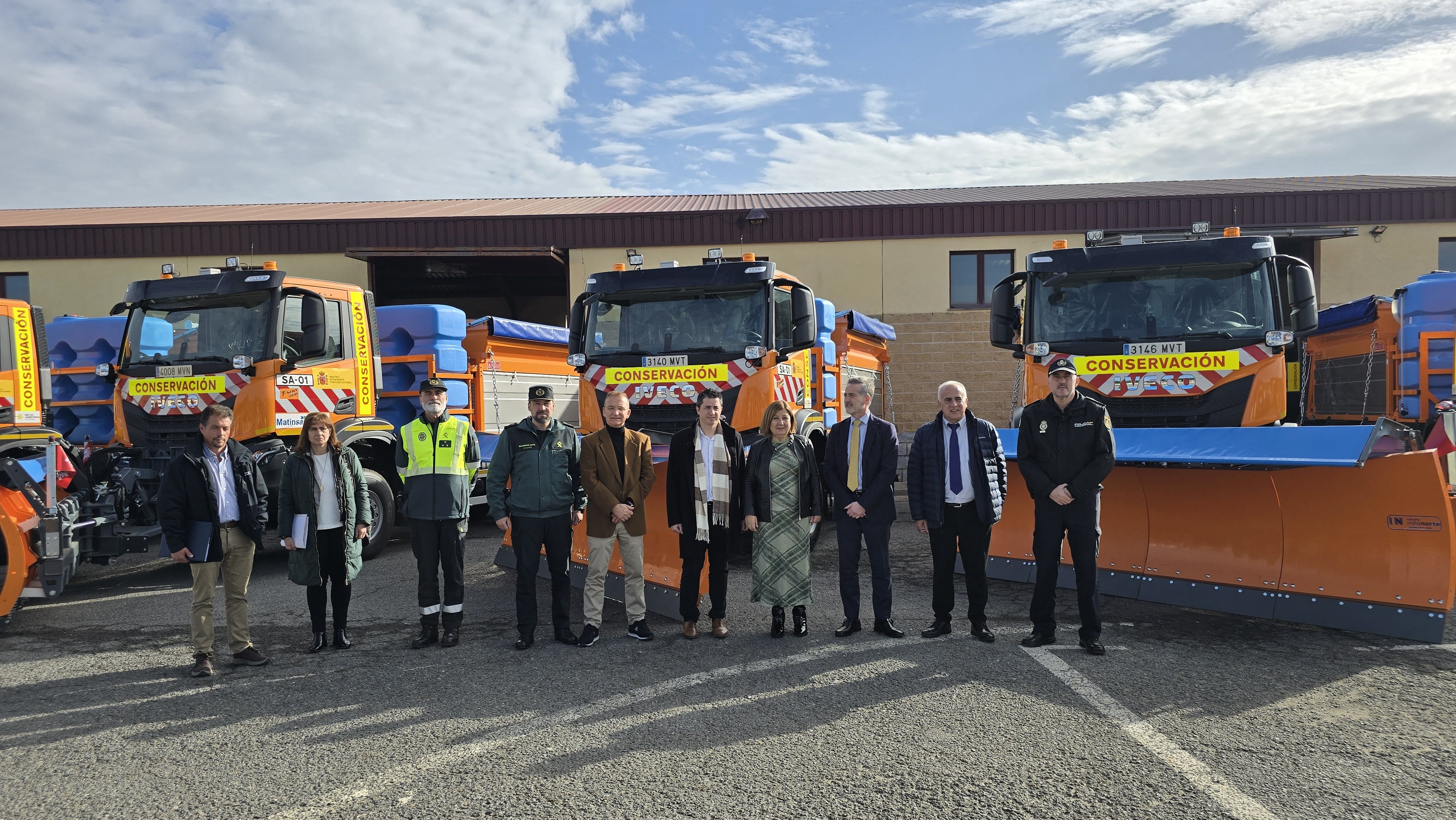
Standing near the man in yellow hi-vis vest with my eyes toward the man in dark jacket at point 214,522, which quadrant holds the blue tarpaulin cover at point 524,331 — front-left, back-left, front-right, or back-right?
back-right

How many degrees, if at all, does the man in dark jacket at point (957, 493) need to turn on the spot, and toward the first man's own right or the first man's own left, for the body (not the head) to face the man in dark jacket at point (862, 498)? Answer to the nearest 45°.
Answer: approximately 90° to the first man's own right

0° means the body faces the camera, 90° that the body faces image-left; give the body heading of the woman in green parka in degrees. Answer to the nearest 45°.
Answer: approximately 0°

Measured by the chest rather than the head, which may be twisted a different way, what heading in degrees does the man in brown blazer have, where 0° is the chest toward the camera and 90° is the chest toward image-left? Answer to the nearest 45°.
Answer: approximately 0°

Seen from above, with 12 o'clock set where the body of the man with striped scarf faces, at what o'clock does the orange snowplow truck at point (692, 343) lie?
The orange snowplow truck is roughly at 6 o'clock from the man with striped scarf.
